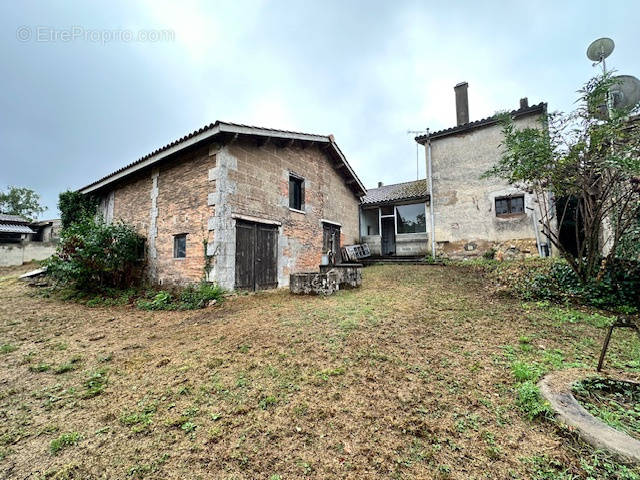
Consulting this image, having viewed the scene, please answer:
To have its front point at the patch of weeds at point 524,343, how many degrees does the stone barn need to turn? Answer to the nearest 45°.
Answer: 0° — it already faces it

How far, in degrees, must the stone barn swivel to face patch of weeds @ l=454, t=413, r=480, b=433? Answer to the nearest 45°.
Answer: approximately 45° to its right

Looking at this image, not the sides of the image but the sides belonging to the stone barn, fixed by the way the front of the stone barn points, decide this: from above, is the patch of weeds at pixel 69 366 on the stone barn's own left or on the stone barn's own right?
on the stone barn's own right

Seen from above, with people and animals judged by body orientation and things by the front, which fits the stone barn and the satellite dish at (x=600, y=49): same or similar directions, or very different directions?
very different directions

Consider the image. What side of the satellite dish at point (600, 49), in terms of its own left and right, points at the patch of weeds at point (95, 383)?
front

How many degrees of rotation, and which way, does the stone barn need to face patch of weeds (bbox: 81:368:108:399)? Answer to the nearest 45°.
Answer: approximately 45° to its right

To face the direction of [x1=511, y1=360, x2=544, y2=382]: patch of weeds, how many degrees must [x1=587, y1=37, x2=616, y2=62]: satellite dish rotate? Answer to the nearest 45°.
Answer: approximately 45° to its left

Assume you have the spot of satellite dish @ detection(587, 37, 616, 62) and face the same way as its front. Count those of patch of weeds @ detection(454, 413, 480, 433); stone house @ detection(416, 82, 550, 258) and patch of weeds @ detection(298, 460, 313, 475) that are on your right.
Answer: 1

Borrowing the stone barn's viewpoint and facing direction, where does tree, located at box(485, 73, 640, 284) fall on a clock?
The tree is roughly at 12 o'clock from the stone barn.

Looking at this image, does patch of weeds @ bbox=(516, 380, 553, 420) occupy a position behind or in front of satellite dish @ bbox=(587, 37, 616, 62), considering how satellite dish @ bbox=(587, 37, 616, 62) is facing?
in front

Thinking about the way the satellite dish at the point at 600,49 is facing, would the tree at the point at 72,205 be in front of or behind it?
in front

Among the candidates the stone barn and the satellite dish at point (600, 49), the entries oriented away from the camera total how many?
0

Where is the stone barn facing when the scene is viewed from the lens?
facing the viewer and to the right of the viewer

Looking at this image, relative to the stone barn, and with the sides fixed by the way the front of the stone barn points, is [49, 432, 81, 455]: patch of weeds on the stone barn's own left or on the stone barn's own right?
on the stone barn's own right

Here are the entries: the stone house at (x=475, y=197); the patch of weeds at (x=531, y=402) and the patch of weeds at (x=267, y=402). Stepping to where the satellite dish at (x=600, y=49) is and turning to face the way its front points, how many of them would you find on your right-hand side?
1
